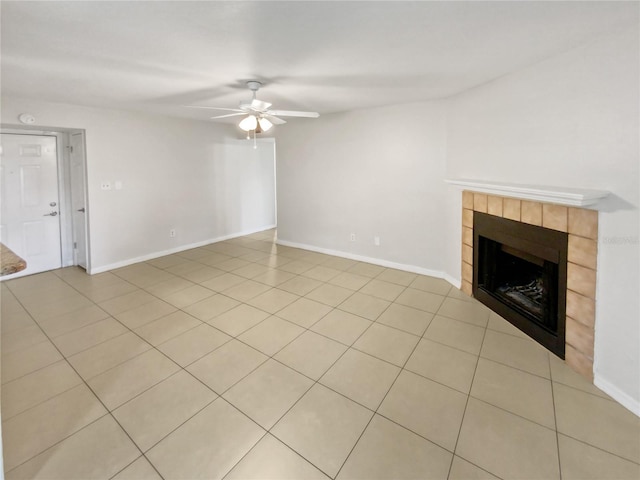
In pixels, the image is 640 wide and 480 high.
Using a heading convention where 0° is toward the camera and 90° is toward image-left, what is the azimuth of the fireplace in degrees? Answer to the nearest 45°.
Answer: approximately 45°

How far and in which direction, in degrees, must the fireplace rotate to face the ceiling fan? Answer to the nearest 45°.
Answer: approximately 45° to its right

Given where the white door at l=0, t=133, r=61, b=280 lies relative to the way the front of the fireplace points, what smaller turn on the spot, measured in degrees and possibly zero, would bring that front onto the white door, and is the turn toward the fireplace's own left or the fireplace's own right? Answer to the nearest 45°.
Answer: approximately 45° to the fireplace's own right
